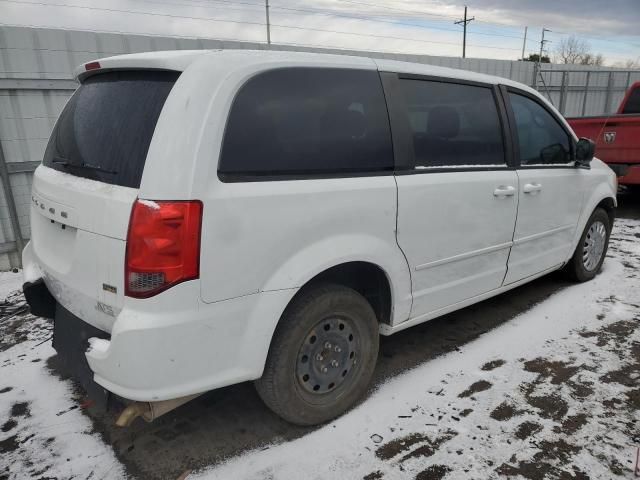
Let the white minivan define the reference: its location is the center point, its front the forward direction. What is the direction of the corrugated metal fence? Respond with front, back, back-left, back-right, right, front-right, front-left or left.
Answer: left

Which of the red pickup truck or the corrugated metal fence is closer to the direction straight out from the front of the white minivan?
the red pickup truck

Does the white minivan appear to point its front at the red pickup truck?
yes

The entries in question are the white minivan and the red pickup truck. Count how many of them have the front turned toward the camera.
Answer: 0

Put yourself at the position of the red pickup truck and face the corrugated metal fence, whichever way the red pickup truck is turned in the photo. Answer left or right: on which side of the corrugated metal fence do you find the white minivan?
left

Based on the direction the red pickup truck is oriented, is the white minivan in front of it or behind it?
behind

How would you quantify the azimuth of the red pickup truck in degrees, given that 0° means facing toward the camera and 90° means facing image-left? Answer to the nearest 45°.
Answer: approximately 225°

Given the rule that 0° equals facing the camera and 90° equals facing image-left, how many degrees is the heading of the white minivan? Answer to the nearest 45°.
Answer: approximately 225°
